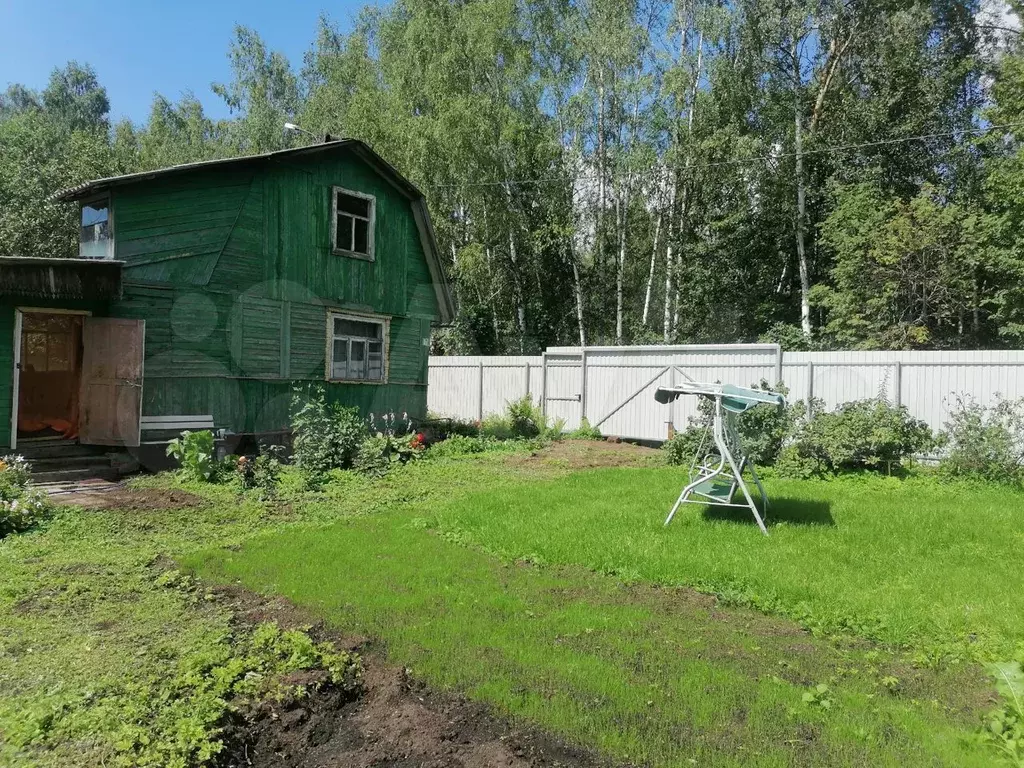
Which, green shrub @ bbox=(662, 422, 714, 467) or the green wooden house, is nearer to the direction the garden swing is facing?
the green wooden house

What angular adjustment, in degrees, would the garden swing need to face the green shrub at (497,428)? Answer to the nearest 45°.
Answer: approximately 45° to its right

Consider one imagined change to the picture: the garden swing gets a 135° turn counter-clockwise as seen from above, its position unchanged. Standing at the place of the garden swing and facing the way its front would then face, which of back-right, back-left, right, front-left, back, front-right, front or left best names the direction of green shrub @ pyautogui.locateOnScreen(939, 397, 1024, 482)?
left

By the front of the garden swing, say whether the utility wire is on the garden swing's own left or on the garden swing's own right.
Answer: on the garden swing's own right

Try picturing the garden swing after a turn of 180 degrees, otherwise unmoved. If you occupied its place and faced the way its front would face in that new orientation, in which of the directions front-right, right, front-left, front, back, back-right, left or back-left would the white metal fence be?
left

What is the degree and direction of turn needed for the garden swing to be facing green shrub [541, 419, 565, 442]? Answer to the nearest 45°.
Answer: approximately 45° to its right

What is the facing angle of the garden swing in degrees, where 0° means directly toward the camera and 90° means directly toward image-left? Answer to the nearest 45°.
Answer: approximately 90°

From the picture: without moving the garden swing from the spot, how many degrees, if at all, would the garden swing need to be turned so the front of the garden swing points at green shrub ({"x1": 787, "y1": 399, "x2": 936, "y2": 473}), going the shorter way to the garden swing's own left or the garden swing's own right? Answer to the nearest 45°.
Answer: approximately 135° to the garden swing's own right

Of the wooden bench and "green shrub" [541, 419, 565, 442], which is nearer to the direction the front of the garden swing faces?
the wooden bench

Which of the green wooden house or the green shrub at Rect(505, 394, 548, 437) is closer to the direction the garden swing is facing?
the green wooden house

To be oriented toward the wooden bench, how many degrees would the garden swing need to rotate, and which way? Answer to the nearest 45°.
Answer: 0° — it already faces it
